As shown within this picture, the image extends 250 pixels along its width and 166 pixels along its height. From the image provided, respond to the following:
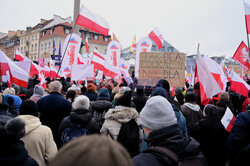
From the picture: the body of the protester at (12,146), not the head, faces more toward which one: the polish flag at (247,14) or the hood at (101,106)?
the hood

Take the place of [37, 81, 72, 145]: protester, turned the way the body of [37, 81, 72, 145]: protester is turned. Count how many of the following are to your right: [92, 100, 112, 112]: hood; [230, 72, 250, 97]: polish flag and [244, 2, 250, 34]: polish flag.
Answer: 3

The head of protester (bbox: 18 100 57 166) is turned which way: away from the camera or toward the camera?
away from the camera

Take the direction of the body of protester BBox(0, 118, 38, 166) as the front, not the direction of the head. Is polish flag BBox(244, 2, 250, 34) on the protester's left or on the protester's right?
on the protester's right

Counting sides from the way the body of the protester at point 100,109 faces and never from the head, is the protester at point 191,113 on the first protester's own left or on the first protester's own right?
on the first protester's own right

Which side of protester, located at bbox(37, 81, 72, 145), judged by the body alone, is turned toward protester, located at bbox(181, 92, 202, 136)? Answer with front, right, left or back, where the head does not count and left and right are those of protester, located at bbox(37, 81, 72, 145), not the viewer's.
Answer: right

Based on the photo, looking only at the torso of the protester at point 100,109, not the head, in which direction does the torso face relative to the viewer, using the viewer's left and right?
facing away from the viewer

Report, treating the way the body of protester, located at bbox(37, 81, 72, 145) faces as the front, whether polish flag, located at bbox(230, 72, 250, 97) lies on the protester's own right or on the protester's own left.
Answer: on the protester's own right

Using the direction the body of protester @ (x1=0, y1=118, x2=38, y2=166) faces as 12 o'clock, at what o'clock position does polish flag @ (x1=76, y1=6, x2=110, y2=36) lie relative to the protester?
The polish flag is roughly at 1 o'clock from the protester.

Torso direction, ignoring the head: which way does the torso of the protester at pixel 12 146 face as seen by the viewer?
away from the camera

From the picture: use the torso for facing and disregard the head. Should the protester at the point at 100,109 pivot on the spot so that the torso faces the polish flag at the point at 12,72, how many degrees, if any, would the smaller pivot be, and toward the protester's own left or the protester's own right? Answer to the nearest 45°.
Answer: approximately 90° to the protester's own left

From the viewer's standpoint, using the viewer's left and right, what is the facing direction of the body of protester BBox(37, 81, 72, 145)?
facing away from the viewer

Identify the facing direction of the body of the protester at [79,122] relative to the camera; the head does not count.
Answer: away from the camera

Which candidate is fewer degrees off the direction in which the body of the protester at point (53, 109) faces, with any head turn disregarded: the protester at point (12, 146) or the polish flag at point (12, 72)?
the polish flag
